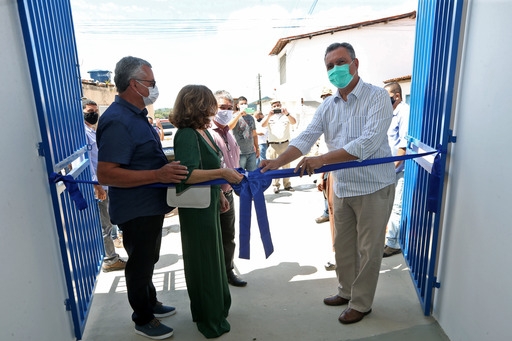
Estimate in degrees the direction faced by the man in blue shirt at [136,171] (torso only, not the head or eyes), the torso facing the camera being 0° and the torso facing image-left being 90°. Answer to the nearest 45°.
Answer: approximately 270°

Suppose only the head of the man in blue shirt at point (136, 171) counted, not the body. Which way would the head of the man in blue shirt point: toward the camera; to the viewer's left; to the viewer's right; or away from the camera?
to the viewer's right

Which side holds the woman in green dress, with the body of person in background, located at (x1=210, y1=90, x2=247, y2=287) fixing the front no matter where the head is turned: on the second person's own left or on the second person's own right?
on the second person's own right

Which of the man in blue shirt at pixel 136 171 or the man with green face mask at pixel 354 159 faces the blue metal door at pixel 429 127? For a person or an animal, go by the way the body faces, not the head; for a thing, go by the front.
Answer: the man in blue shirt

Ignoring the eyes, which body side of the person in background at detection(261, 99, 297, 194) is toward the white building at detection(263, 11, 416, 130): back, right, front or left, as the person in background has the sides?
back

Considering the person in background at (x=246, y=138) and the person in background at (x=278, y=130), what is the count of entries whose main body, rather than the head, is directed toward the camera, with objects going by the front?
2

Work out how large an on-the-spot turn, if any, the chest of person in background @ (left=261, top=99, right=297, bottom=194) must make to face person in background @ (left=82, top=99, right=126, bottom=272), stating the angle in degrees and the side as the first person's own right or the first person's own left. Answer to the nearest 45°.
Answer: approximately 45° to the first person's own right

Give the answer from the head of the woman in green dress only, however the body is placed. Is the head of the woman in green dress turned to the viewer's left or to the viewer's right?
to the viewer's right

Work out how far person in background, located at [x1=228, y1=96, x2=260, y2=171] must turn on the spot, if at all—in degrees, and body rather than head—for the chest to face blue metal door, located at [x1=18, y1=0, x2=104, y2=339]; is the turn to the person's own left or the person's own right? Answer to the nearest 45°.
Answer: approximately 45° to the person's own right

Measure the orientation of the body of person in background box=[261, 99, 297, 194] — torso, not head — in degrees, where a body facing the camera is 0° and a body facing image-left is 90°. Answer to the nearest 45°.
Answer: approximately 0°
